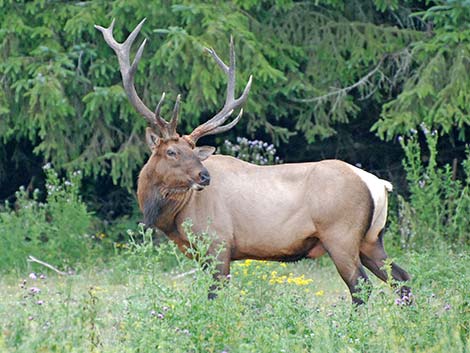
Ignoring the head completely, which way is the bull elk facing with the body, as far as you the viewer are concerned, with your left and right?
facing to the left of the viewer
